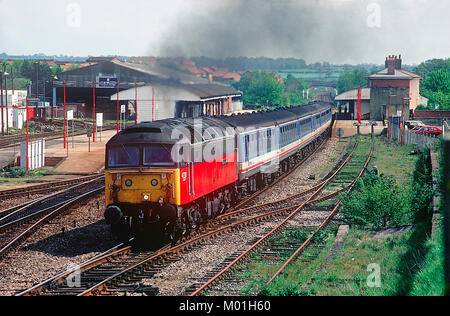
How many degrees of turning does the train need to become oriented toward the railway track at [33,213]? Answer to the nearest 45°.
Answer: approximately 90° to its right

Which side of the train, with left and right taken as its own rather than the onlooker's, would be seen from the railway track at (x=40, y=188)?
right

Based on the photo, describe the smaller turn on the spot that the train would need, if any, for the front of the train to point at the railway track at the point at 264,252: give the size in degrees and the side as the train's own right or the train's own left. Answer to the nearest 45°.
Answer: approximately 45° to the train's own left

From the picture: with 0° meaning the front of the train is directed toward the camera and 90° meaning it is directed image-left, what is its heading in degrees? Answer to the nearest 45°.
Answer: approximately 45°

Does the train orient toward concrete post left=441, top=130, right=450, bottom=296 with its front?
no

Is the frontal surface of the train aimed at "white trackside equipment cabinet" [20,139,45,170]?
no

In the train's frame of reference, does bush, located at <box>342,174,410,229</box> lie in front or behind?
in front
